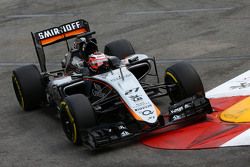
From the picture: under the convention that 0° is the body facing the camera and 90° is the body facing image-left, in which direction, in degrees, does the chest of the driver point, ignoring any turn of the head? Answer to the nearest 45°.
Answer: approximately 315°

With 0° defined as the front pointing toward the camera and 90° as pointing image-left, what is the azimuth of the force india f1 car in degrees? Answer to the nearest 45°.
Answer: approximately 315°
